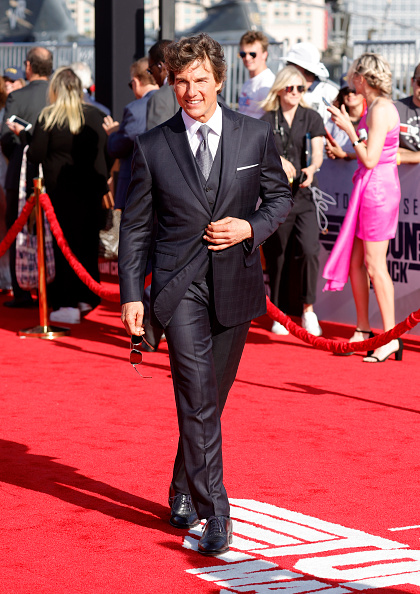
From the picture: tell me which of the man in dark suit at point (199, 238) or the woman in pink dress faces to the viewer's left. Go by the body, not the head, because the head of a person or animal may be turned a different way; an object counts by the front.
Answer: the woman in pink dress

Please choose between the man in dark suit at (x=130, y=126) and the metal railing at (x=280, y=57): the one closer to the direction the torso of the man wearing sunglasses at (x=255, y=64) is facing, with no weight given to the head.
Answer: the man in dark suit

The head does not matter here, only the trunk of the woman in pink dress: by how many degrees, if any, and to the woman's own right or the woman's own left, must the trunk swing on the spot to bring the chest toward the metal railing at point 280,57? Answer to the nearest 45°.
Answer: approximately 90° to the woman's own right

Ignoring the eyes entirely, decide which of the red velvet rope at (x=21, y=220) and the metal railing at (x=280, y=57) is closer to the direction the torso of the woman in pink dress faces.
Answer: the red velvet rope

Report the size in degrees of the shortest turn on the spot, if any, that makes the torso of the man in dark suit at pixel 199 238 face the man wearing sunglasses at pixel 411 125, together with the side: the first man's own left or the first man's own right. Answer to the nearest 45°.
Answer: approximately 180°

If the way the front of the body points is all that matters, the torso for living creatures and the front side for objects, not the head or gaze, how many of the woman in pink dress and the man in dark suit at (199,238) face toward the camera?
1

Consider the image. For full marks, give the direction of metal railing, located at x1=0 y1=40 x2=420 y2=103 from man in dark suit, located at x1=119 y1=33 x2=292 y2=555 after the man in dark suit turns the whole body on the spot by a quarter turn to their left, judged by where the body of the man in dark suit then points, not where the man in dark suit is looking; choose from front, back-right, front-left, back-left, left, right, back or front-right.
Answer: left

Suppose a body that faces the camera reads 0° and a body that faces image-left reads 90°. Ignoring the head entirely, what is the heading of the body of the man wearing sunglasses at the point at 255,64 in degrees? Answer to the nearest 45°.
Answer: approximately 45°

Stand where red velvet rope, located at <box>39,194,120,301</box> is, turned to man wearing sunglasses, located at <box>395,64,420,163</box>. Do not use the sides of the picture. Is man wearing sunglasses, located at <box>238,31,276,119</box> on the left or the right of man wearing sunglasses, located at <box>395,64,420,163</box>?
left

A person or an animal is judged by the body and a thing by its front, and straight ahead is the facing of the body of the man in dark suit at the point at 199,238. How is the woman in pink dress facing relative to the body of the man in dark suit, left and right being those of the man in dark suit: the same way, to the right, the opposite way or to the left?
to the right

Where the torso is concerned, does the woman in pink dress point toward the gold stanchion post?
yes

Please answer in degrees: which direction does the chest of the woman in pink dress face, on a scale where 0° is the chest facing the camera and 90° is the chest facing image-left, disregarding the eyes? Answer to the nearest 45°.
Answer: approximately 90°
